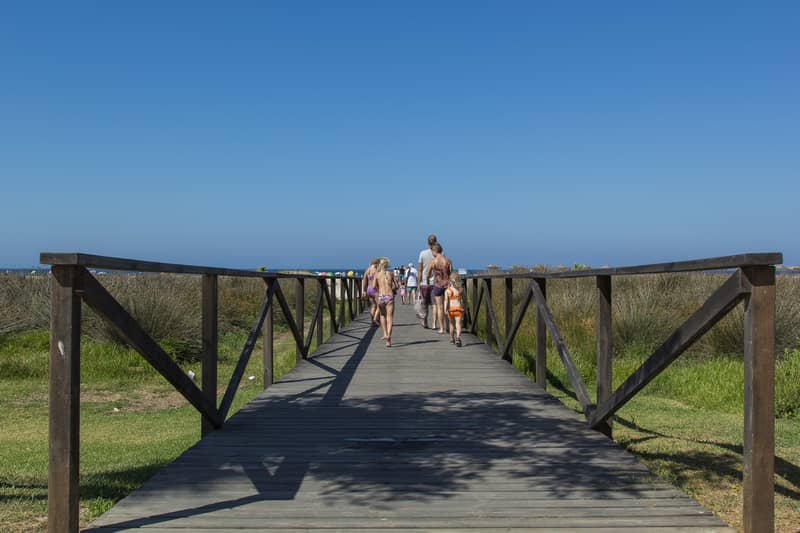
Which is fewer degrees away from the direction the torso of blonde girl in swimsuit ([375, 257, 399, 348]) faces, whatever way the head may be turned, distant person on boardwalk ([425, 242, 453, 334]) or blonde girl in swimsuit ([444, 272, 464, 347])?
the distant person on boardwalk

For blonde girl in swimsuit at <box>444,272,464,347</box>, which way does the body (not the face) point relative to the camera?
away from the camera

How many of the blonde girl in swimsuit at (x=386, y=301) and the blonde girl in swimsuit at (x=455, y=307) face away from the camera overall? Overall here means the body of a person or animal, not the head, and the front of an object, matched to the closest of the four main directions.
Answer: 2

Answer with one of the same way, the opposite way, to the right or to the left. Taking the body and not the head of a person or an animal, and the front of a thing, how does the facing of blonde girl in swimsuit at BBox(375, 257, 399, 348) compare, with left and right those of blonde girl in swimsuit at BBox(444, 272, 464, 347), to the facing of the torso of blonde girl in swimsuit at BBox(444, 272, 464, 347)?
the same way

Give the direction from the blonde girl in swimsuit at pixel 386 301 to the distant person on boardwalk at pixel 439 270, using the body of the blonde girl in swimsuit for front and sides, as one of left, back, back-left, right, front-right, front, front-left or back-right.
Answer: front-right

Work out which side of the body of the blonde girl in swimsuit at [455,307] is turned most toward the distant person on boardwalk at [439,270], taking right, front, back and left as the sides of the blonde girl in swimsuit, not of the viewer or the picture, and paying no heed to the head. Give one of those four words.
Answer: front

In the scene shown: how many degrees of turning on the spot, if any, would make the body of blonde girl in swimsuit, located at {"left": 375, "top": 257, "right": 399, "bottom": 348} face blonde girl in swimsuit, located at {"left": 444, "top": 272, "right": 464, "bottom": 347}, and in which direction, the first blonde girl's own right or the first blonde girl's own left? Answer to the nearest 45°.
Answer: approximately 90° to the first blonde girl's own right

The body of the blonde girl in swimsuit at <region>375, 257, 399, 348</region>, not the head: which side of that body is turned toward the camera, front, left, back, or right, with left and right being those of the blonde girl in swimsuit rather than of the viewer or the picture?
back
